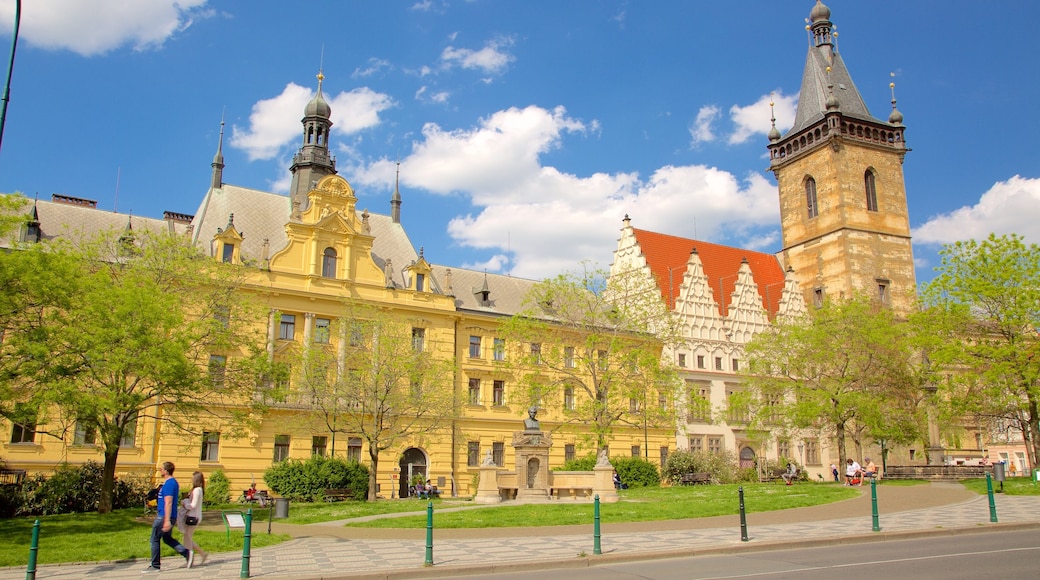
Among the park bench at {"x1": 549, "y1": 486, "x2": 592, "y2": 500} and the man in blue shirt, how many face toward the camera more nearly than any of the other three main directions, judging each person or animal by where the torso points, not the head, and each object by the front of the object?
1

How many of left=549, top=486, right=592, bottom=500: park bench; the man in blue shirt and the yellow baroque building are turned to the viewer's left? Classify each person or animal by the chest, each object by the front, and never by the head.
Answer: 1

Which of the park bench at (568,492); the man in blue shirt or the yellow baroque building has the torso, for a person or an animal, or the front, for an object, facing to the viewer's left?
the man in blue shirt

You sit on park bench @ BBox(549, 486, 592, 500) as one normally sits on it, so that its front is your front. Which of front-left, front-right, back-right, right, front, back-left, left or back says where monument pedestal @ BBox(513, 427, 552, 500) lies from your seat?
front-right

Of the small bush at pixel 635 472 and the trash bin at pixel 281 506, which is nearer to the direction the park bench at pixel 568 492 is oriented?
the trash bin

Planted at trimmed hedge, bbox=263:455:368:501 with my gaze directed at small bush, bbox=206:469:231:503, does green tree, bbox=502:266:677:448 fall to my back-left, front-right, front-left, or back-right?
back-right

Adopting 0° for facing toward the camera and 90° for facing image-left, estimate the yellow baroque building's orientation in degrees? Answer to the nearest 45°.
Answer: approximately 315°

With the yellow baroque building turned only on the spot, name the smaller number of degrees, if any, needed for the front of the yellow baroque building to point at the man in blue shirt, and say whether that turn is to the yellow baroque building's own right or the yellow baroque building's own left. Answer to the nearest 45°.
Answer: approximately 45° to the yellow baroque building's own right

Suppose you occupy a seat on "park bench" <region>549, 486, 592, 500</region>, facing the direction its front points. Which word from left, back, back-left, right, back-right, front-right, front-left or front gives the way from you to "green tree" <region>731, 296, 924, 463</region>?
back-left

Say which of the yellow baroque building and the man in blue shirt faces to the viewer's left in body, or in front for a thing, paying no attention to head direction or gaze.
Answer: the man in blue shirt

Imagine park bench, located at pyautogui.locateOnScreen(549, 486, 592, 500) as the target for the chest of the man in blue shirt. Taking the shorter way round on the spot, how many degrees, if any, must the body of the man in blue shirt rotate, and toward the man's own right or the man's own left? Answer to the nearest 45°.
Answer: approximately 135° to the man's own right

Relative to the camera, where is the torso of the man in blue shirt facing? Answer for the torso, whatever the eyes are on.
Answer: to the viewer's left

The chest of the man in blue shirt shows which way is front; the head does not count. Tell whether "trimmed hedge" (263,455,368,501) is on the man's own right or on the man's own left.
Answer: on the man's own right

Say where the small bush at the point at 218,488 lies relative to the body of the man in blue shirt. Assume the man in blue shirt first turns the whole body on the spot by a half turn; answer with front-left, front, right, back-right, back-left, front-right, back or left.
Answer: left

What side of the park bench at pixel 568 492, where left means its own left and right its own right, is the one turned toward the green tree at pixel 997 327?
left

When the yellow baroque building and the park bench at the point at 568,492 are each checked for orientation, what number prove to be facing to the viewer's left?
0
